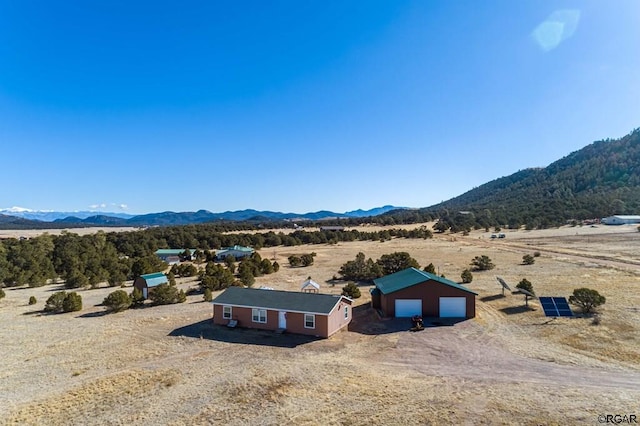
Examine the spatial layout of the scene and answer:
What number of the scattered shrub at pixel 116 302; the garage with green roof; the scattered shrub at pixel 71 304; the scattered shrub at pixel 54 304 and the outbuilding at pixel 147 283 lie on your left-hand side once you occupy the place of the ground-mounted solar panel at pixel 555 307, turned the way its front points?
0

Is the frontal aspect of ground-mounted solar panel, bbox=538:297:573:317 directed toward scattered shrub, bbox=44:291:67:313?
no

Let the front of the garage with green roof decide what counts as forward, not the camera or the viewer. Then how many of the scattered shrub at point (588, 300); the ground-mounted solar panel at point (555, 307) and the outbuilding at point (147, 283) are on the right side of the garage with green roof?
1

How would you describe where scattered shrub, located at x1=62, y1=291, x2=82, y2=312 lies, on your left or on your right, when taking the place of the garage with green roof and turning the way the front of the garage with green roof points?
on your right

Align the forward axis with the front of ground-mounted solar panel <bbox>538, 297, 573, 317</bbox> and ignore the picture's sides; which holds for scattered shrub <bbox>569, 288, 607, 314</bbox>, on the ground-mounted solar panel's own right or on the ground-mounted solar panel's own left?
on the ground-mounted solar panel's own left

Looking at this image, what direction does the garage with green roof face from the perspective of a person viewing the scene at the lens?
facing the viewer

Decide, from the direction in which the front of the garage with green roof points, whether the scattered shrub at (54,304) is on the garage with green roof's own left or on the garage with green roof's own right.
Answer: on the garage with green roof's own right

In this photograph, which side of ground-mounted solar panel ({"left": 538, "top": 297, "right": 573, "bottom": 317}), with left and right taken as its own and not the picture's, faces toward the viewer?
front

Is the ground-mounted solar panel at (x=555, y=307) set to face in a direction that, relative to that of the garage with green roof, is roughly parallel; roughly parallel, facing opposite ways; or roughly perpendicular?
roughly parallel

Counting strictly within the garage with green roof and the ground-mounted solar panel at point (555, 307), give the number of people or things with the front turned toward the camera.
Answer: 2

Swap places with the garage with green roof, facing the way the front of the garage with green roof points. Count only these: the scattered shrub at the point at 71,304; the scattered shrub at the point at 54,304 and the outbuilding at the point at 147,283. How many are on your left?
0

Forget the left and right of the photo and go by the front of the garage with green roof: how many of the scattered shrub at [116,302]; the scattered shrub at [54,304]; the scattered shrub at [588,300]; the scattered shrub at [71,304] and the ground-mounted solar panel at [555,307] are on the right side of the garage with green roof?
3

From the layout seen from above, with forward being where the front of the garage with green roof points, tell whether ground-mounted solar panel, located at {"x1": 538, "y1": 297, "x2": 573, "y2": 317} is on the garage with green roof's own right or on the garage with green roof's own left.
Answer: on the garage with green roof's own left

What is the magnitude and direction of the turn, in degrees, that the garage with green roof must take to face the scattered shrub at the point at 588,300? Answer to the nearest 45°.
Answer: approximately 90° to its left

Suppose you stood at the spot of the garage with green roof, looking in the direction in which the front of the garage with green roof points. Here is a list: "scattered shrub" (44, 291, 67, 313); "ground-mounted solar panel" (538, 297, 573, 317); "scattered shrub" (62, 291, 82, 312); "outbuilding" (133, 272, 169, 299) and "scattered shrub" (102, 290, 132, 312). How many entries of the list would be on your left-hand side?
1

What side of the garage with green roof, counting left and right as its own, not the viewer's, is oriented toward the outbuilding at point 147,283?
right

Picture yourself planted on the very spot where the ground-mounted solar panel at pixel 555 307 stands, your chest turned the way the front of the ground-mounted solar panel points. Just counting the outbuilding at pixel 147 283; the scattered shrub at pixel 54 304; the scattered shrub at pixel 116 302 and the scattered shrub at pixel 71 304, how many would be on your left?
0
